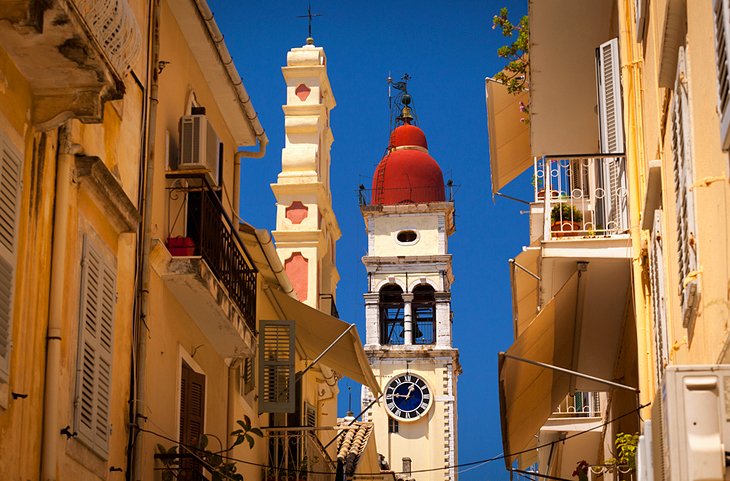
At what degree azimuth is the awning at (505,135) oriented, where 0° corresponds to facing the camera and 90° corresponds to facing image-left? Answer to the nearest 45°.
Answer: approximately 90°

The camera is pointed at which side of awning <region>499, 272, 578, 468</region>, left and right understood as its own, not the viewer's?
left

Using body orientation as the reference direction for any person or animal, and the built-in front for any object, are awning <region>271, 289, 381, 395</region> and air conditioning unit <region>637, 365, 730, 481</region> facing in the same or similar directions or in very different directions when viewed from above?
very different directions

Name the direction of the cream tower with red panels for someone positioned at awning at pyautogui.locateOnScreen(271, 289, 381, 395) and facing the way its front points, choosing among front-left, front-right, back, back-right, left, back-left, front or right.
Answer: left

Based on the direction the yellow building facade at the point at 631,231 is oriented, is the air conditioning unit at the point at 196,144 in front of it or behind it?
in front

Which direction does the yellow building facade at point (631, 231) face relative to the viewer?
to the viewer's left

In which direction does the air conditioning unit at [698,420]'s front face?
to the viewer's left

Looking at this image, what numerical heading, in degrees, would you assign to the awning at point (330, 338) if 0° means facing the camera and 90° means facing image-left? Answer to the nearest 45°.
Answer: approximately 270°

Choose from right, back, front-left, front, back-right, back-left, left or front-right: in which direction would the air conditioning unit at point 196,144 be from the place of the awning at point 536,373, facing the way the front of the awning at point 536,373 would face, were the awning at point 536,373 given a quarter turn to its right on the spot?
back-left

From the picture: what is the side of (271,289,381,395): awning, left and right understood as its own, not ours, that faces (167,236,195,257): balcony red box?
right

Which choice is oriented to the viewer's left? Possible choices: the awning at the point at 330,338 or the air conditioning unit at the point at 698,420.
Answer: the air conditioning unit

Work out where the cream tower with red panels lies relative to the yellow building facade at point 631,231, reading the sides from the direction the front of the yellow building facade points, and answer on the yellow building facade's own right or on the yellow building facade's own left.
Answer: on the yellow building facade's own right

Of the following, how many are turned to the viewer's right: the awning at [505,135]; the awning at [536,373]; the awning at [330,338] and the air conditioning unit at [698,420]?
1

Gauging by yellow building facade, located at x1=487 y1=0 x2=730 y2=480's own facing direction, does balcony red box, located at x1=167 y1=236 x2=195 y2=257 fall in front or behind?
in front

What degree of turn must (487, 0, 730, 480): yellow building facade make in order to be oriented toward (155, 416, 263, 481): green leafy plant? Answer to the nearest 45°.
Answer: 0° — it already faces it
